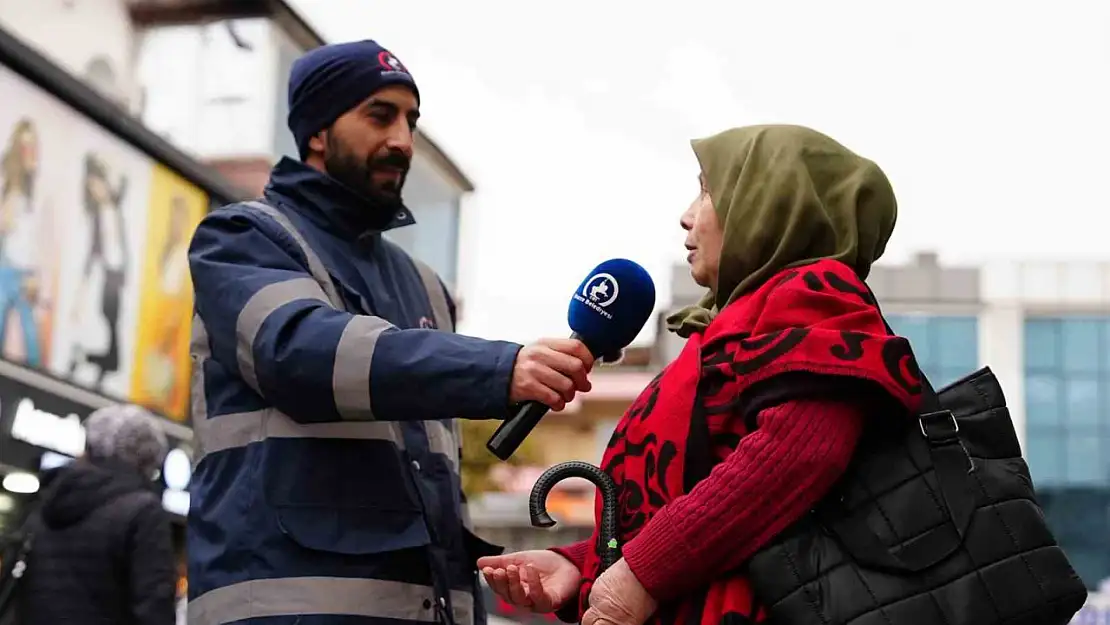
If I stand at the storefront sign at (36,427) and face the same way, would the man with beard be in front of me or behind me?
in front

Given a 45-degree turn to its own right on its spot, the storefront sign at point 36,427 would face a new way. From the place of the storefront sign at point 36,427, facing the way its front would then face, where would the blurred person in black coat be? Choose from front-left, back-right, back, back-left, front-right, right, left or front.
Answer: front

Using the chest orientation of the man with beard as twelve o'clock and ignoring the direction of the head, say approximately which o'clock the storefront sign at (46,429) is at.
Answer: The storefront sign is roughly at 7 o'clock from the man with beard.

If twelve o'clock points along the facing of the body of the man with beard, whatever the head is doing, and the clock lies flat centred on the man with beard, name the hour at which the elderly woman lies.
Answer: The elderly woman is roughly at 12 o'clock from the man with beard.

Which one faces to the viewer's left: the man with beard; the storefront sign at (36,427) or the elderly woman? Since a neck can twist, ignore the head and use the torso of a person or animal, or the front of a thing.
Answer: the elderly woman

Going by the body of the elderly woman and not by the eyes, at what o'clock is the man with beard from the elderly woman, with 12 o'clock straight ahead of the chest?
The man with beard is roughly at 1 o'clock from the elderly woman.

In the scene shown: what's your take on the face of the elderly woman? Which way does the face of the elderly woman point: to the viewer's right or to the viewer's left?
to the viewer's left

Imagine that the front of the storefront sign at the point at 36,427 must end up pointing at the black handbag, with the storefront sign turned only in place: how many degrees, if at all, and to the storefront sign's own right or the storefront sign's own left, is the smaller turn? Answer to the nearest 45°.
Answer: approximately 45° to the storefront sign's own right

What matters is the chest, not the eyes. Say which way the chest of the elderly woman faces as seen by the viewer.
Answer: to the viewer's left

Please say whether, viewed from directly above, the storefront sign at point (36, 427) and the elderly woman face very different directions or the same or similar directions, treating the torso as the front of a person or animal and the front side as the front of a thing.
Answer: very different directions

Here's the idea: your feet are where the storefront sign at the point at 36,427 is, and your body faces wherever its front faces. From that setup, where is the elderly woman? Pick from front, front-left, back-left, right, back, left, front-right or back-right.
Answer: front-right

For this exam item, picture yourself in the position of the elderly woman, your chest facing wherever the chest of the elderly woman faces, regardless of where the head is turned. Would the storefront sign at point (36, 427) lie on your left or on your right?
on your right

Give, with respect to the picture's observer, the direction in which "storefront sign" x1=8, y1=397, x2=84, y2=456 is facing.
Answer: facing the viewer and to the right of the viewer

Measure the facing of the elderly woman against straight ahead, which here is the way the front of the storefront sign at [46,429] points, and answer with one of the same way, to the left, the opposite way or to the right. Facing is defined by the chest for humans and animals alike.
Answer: the opposite way

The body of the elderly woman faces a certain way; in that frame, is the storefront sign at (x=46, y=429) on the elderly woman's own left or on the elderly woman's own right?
on the elderly woman's own right

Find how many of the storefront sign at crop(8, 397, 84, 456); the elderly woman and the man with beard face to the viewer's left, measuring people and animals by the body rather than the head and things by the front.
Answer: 1
